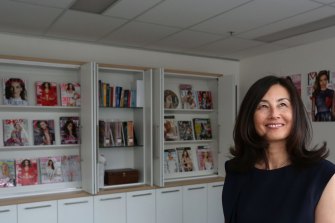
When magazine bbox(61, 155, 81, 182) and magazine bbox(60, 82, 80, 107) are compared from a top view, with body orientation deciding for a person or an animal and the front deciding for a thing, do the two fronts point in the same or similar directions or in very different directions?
same or similar directions

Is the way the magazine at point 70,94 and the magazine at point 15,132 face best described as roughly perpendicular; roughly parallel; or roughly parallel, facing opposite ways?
roughly parallel

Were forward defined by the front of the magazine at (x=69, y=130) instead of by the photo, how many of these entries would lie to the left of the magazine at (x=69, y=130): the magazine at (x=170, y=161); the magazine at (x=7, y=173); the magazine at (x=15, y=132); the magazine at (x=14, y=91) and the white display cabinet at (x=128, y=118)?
2

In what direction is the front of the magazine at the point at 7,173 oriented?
toward the camera

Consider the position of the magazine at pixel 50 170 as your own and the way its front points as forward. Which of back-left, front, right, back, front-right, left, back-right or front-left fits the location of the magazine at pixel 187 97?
left

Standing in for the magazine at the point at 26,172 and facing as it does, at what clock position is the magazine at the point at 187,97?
the magazine at the point at 187,97 is roughly at 9 o'clock from the magazine at the point at 26,172.

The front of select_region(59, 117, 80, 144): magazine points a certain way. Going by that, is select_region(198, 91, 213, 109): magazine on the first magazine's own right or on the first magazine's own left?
on the first magazine's own left

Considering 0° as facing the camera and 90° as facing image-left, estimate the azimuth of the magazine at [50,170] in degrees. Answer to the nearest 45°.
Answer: approximately 0°

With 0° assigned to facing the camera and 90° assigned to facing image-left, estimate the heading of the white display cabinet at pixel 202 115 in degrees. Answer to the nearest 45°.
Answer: approximately 315°

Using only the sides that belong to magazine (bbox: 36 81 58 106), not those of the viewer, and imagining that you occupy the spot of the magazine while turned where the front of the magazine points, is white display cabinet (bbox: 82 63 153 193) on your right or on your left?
on your left

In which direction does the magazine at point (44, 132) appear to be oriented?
toward the camera

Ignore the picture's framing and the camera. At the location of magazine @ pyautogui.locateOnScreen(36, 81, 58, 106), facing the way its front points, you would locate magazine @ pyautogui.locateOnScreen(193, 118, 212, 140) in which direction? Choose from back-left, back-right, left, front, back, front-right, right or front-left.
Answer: left

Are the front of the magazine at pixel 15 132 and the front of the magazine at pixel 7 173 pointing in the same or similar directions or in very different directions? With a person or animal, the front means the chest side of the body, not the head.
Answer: same or similar directions

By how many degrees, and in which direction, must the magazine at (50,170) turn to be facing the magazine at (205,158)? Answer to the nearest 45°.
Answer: approximately 90° to its left
